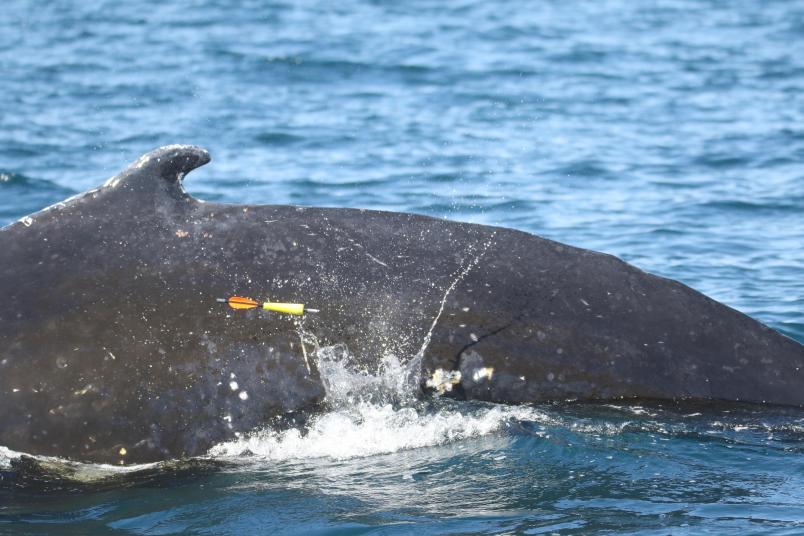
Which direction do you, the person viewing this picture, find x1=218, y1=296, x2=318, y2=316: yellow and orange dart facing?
facing to the right of the viewer
